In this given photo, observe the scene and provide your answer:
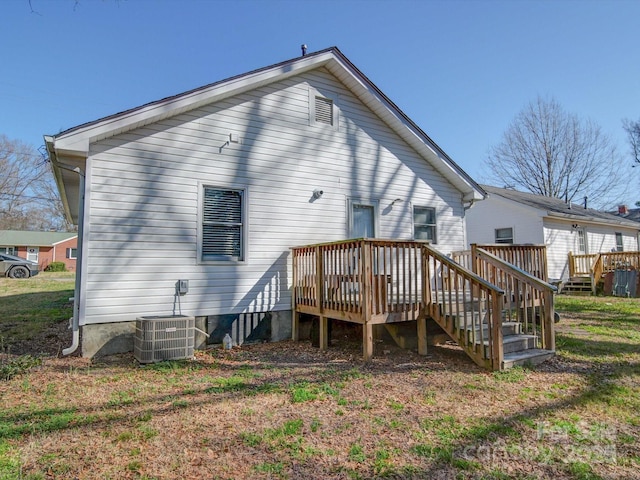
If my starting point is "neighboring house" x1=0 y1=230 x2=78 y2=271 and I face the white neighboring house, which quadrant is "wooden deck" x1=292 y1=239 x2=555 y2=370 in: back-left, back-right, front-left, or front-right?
front-right

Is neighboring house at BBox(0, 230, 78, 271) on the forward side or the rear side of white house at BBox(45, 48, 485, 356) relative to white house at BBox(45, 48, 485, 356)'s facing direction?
on the forward side

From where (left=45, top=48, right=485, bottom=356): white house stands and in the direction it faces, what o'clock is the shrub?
The shrub is roughly at 11 o'clock from the white house.

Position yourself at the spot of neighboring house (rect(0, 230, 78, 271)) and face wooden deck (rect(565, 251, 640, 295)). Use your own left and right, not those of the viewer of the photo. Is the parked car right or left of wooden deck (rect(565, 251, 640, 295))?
right

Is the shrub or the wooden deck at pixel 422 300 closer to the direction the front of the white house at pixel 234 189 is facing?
the shrub

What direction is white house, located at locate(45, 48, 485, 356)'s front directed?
away from the camera

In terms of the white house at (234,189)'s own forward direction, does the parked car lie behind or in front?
in front

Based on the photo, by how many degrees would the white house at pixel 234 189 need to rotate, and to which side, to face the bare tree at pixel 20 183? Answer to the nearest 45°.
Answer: approximately 45° to its left
